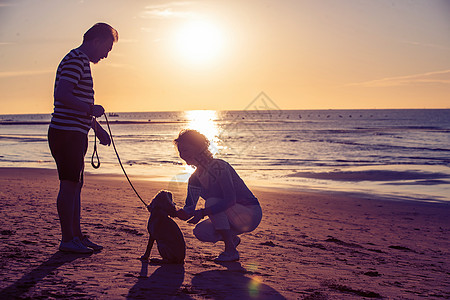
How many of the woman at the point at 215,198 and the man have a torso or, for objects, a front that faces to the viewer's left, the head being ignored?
1

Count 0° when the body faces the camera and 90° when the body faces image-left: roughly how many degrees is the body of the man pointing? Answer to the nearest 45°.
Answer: approximately 270°

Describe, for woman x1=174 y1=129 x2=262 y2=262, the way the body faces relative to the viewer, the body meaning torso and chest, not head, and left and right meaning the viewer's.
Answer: facing to the left of the viewer

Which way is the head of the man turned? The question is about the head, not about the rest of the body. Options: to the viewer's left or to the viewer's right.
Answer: to the viewer's right

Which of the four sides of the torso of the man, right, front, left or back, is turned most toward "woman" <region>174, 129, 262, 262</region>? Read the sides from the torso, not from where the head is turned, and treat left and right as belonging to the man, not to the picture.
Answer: front

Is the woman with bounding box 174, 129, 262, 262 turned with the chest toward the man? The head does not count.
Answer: yes

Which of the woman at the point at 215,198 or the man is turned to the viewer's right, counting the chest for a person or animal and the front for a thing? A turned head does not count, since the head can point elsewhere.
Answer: the man
